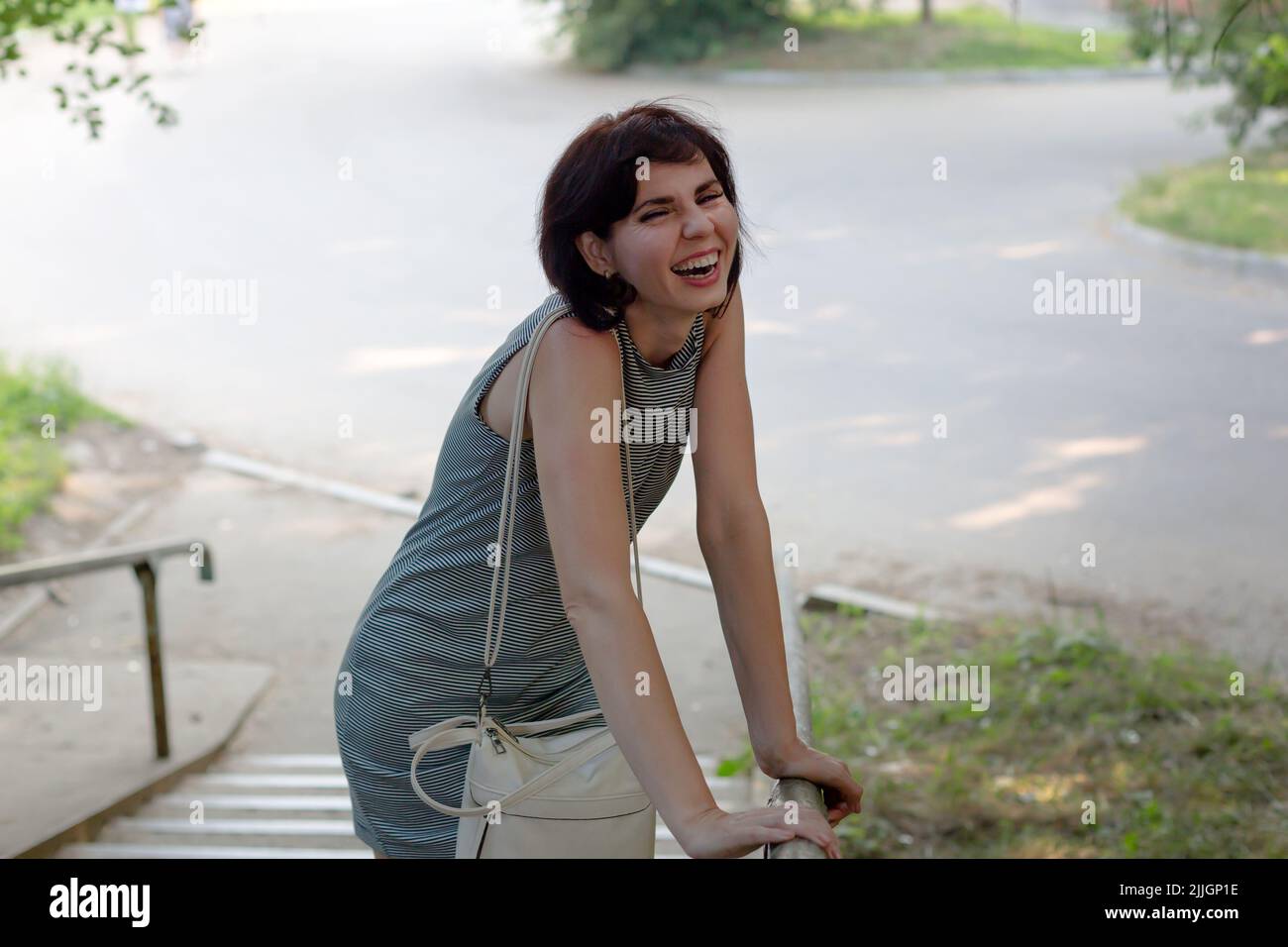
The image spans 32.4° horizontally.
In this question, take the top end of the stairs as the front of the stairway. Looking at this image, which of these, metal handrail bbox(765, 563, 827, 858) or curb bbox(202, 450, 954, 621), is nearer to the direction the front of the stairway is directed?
the metal handrail

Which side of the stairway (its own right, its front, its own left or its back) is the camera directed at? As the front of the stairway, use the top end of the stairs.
front

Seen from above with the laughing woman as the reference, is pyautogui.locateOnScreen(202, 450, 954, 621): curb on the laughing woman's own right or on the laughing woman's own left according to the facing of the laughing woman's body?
on the laughing woman's own left

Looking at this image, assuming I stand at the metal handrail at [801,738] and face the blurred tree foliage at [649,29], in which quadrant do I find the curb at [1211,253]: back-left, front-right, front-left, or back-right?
front-right

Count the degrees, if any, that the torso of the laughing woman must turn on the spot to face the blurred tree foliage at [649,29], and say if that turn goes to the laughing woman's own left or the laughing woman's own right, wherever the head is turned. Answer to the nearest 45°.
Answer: approximately 135° to the laughing woman's own left

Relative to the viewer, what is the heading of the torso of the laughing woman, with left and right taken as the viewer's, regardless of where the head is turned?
facing the viewer and to the right of the viewer

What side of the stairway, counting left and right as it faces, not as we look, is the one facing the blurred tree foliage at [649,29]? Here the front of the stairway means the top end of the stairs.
back
